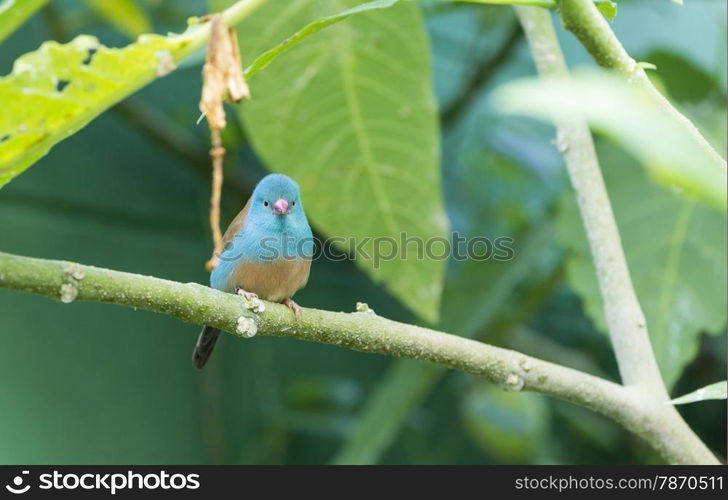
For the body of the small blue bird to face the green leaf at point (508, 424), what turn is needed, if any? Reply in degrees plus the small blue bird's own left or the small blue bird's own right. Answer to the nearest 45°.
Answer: approximately 90° to the small blue bird's own left

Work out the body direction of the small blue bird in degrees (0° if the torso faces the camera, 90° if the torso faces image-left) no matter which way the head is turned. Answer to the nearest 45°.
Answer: approximately 315°

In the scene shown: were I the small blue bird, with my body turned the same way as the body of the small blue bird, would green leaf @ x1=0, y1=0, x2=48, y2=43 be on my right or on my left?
on my right

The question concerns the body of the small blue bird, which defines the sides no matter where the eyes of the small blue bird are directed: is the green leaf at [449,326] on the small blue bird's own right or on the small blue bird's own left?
on the small blue bird's own left
